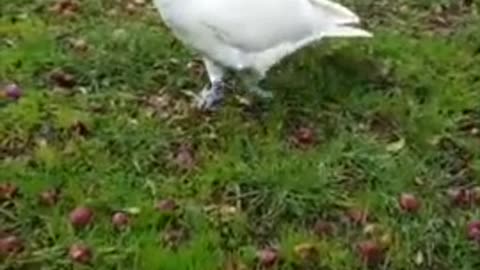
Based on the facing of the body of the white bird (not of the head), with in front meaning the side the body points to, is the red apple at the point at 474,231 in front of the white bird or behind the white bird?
behind

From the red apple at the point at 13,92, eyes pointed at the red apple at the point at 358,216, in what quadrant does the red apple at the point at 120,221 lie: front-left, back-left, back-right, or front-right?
front-right

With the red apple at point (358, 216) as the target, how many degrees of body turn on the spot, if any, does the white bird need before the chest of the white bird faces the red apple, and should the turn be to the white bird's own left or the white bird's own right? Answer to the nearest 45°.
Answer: approximately 135° to the white bird's own left

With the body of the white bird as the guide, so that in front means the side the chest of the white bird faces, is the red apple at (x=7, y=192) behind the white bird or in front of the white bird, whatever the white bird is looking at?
in front

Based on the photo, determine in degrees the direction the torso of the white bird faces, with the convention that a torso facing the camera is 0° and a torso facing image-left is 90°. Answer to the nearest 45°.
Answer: approximately 90°

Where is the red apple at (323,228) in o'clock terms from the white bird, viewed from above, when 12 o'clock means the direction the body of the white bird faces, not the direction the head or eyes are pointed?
The red apple is roughly at 8 o'clock from the white bird.

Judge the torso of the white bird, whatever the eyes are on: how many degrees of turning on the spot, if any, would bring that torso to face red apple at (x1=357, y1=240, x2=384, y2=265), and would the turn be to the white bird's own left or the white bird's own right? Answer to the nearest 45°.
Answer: approximately 135° to the white bird's own left

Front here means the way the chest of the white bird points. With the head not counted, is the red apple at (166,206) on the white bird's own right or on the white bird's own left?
on the white bird's own left

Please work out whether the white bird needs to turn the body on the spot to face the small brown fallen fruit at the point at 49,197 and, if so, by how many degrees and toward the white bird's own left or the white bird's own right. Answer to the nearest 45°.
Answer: approximately 45° to the white bird's own left

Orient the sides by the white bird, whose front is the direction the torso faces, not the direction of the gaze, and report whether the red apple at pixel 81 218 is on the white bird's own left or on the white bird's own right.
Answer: on the white bird's own left

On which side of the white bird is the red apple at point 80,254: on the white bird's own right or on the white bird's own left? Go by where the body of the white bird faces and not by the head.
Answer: on the white bird's own left
